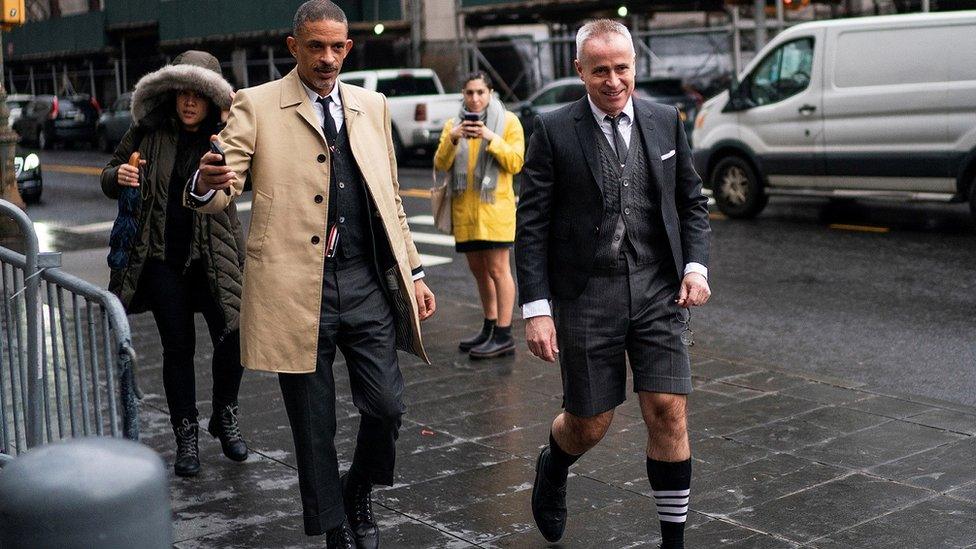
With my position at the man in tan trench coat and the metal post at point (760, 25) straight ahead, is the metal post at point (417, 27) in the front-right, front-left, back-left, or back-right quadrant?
front-left

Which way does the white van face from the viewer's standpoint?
to the viewer's left

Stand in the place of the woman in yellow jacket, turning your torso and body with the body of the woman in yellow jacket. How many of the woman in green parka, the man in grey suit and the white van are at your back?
1

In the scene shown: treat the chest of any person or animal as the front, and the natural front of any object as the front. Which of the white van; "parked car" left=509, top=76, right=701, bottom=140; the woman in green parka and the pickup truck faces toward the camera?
the woman in green parka

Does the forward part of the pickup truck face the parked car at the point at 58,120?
yes

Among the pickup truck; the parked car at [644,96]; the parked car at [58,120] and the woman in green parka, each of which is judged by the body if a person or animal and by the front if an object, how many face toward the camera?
1

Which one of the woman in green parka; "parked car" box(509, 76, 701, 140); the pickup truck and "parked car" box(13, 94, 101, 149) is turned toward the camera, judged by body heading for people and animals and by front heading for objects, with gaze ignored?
the woman in green parka

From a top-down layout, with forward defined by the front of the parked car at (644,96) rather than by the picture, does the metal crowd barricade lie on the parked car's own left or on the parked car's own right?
on the parked car's own left

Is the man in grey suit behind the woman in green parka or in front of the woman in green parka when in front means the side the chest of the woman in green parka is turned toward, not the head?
in front

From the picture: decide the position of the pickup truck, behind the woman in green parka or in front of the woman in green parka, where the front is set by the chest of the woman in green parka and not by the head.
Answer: behind

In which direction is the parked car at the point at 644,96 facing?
to the viewer's left

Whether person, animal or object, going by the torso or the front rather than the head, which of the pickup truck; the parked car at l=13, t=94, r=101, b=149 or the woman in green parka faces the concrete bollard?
the woman in green parka

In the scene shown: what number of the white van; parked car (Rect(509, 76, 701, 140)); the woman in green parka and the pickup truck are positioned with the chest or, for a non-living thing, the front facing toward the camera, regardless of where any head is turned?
1

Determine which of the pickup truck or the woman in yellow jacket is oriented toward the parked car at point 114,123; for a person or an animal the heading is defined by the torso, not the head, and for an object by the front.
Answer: the pickup truck

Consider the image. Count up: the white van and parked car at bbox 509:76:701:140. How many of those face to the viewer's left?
2
